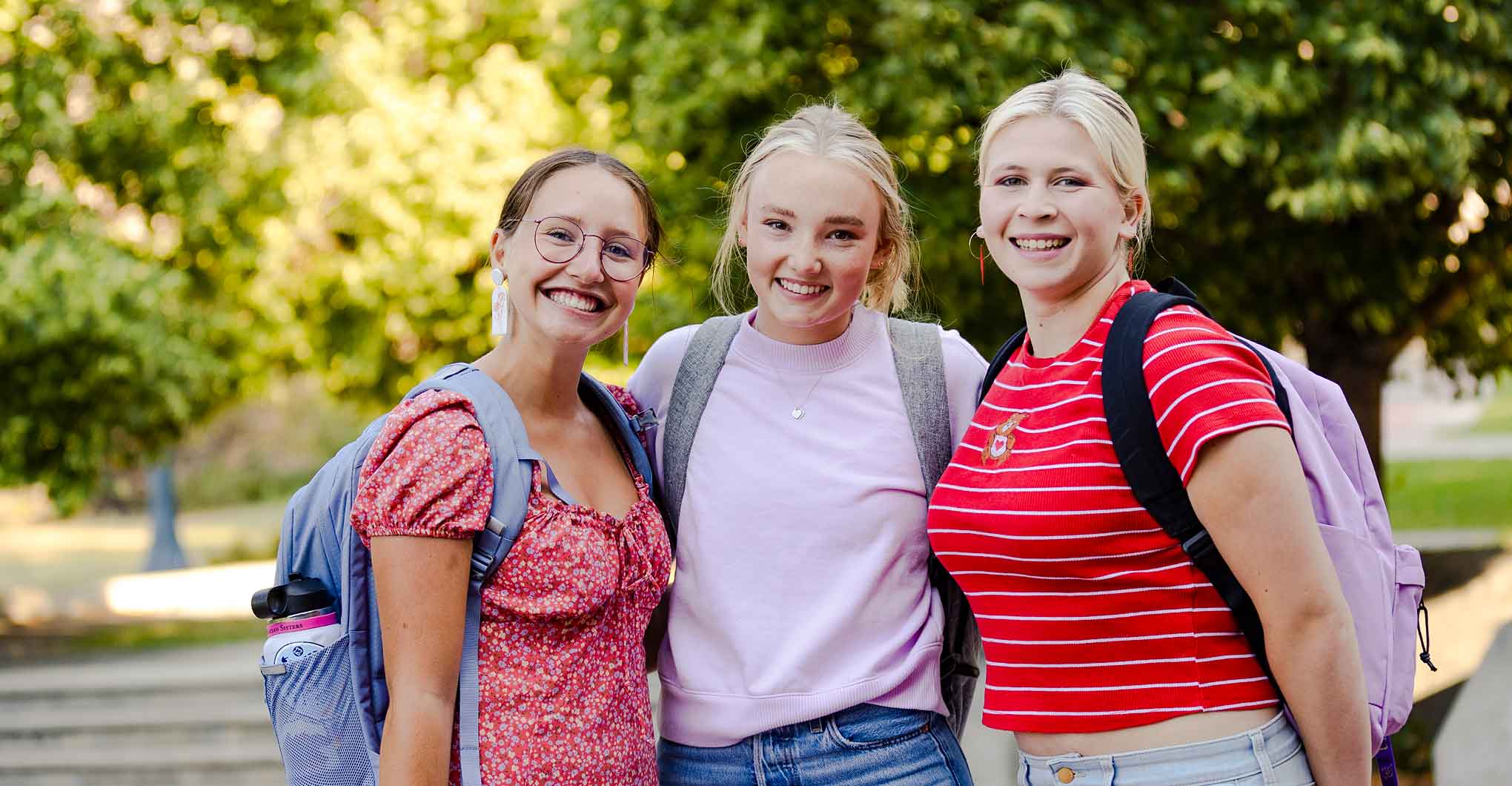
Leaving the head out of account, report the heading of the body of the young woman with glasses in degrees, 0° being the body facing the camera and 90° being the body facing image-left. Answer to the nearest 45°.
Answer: approximately 315°
